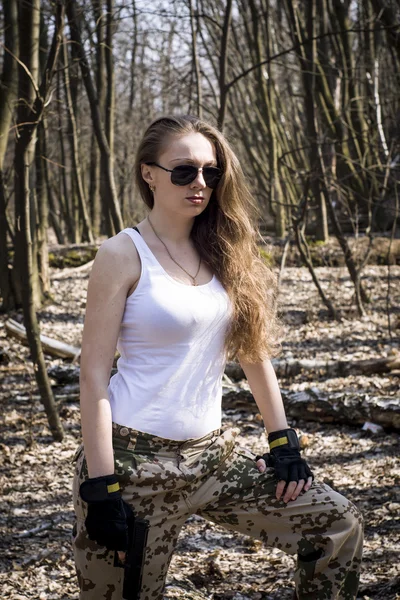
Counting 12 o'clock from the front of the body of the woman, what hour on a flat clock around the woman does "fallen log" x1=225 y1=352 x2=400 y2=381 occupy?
The fallen log is roughly at 8 o'clock from the woman.

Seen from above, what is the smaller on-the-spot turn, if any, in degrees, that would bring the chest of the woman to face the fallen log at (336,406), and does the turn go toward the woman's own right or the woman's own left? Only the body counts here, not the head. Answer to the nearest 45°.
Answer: approximately 135° to the woman's own left

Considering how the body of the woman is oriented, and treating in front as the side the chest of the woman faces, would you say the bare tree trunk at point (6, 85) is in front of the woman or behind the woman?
behind

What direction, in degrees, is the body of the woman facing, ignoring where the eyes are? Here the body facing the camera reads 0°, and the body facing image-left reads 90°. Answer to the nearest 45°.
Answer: approximately 315°

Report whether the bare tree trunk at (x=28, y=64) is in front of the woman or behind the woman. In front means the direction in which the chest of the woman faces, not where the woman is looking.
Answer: behind

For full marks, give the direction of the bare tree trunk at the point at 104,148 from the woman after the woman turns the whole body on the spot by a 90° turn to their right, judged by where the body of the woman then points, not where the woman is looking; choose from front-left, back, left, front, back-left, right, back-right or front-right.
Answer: back-right

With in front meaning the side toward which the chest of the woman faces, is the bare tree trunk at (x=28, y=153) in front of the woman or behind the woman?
behind
